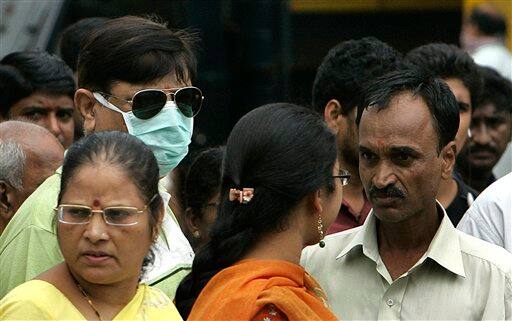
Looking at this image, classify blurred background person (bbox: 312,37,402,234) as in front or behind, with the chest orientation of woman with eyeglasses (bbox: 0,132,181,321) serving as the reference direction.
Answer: behind

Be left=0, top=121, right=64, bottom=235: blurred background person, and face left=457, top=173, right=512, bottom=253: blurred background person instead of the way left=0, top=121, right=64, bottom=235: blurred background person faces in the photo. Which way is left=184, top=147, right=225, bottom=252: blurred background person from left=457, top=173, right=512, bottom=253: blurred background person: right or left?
left

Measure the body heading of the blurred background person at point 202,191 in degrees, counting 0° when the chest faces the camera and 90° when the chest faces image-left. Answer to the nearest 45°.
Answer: approximately 315°

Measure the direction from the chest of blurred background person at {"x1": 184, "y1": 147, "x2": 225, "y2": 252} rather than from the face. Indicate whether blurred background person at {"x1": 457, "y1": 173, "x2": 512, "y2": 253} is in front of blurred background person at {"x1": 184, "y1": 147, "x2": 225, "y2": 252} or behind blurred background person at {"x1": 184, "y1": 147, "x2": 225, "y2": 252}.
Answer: in front

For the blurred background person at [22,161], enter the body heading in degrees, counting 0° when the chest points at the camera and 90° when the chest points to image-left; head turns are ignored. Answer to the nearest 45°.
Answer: approximately 270°

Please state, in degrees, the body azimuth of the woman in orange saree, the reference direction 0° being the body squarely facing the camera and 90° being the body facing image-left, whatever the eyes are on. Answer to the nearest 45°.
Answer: approximately 225°
